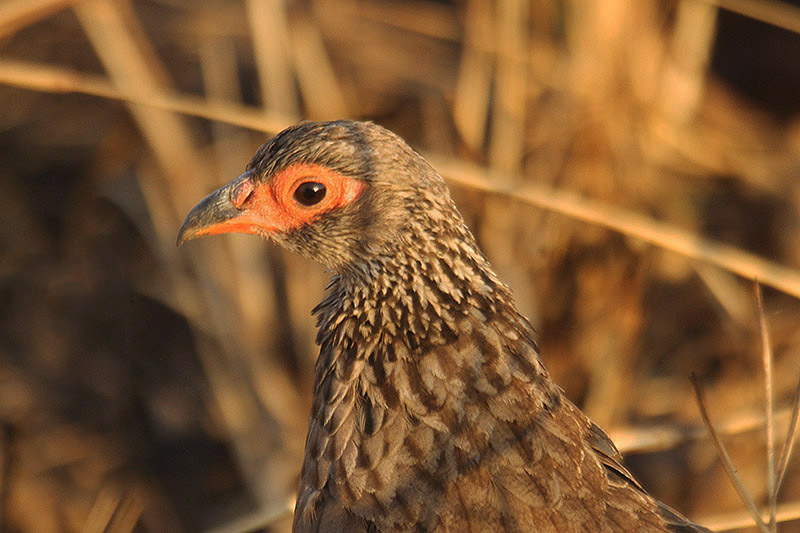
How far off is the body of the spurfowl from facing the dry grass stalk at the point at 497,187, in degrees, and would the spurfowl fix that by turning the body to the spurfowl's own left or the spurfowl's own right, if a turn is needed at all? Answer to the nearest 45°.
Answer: approximately 90° to the spurfowl's own right

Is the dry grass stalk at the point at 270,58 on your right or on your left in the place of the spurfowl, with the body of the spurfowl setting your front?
on your right

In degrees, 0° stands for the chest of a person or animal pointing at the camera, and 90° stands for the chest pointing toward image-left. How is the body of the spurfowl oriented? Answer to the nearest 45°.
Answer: approximately 90°
